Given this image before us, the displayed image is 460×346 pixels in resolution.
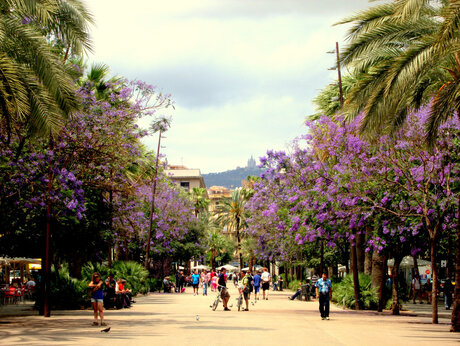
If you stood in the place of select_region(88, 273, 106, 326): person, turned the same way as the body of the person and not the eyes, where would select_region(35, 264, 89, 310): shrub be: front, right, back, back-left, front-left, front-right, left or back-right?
back

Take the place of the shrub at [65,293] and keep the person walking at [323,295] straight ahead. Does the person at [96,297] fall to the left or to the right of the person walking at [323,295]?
right

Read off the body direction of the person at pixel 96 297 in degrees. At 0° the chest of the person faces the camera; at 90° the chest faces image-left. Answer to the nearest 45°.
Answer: approximately 0°

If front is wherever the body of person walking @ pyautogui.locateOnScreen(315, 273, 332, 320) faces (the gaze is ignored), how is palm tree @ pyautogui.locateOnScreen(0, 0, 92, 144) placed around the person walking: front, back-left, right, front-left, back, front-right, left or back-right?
front-right

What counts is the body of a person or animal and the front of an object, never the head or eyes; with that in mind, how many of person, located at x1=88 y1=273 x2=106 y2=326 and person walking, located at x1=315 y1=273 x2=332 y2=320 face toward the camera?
2

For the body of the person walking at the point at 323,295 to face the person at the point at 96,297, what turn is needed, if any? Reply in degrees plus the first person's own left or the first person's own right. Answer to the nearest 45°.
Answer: approximately 45° to the first person's own right

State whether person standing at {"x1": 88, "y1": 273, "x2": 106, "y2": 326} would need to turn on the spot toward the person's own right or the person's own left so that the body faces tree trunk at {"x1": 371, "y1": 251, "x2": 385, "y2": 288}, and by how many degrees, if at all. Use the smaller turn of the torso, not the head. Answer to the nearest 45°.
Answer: approximately 135° to the person's own left

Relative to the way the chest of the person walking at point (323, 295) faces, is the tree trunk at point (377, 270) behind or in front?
behind

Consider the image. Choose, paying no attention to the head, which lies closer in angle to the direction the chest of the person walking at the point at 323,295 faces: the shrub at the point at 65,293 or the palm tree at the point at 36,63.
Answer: the palm tree

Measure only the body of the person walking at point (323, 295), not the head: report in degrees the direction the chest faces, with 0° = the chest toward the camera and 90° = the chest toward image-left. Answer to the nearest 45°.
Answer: approximately 0°
